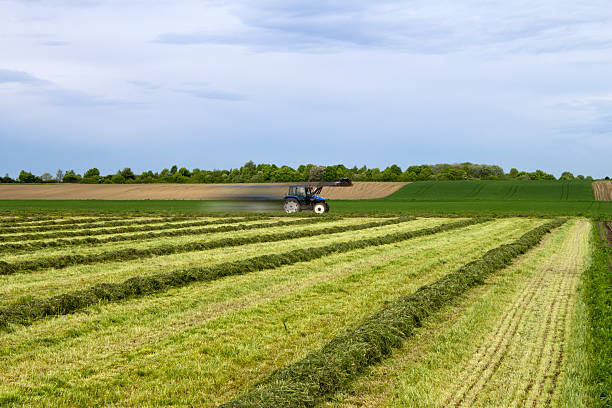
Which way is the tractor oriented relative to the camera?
to the viewer's right

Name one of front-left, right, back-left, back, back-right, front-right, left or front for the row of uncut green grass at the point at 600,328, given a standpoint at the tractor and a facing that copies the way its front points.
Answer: right
